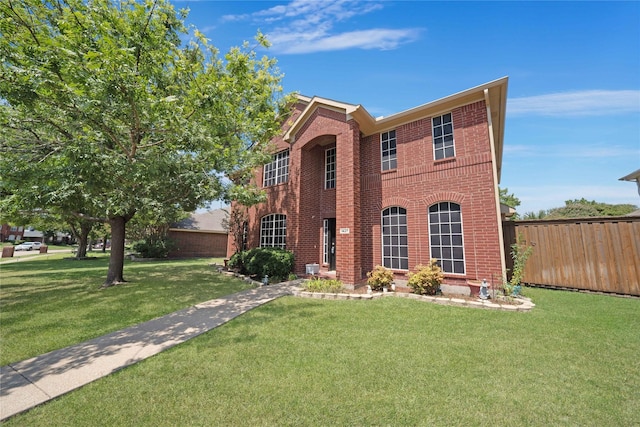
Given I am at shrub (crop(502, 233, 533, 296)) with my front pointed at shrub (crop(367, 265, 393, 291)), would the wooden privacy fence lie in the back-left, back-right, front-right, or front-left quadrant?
back-right

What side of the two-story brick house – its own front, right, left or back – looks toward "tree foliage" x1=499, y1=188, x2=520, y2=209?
back

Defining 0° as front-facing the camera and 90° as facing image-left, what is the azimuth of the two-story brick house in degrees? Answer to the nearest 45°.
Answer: approximately 45°

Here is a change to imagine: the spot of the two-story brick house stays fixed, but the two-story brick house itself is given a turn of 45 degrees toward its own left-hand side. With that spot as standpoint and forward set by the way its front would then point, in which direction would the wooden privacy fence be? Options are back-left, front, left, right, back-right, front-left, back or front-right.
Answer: left

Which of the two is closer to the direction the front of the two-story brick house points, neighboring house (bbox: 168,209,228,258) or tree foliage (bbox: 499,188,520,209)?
the neighboring house

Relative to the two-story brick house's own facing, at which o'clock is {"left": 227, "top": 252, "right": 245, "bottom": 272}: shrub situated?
The shrub is roughly at 2 o'clock from the two-story brick house.
